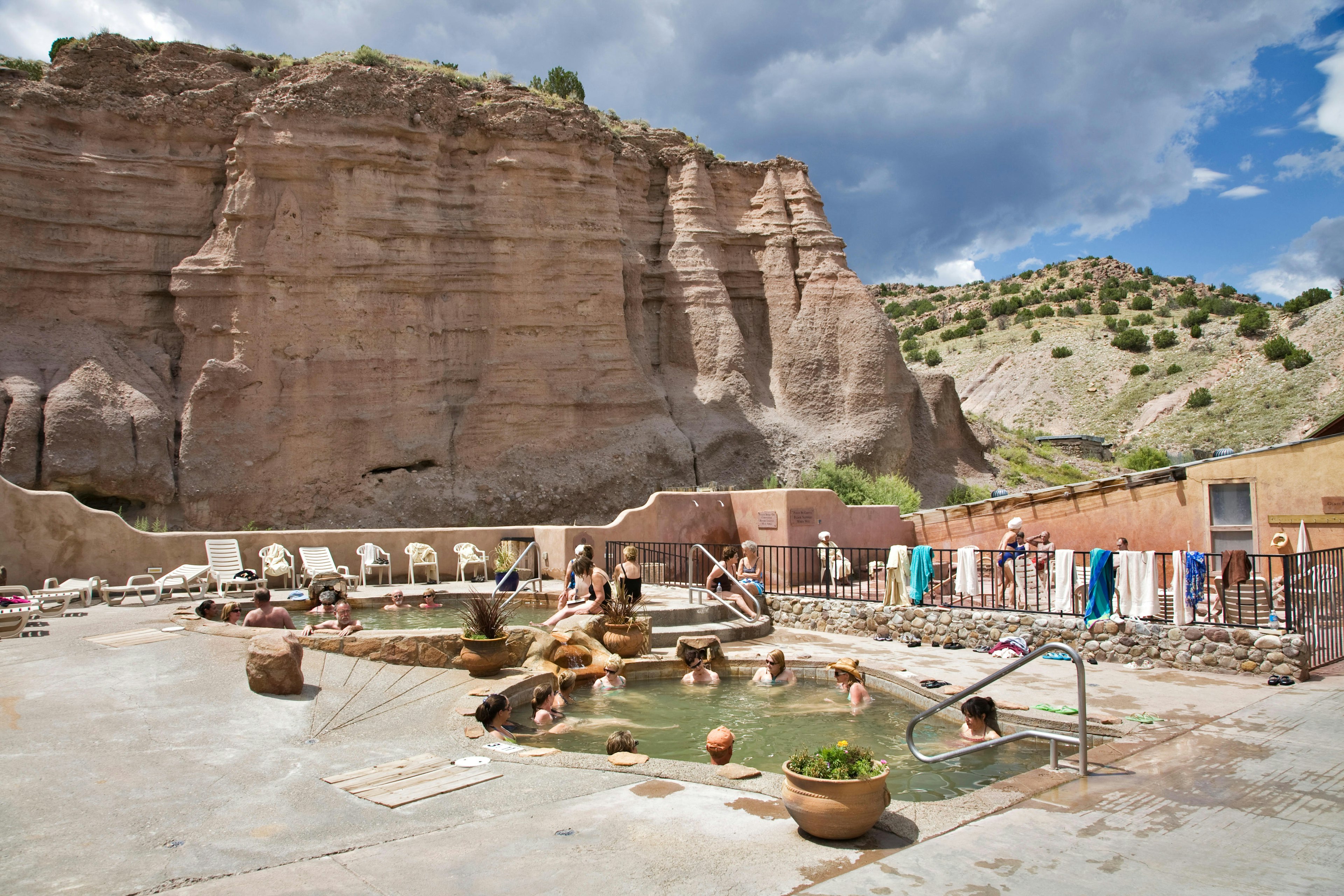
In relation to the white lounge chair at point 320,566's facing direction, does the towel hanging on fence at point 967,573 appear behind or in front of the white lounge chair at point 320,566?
in front

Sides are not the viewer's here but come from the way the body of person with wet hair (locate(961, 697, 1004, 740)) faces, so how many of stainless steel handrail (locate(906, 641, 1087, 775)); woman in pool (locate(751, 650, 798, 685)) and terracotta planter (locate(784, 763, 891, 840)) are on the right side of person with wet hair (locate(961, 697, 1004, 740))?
1

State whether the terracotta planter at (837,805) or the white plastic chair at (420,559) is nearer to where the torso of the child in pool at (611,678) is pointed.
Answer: the terracotta planter

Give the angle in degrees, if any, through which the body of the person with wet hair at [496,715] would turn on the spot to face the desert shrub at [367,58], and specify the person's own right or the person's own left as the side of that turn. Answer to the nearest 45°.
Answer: approximately 90° to the person's own left

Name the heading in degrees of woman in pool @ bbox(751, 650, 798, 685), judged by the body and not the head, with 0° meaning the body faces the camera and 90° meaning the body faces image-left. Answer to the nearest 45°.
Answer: approximately 0°

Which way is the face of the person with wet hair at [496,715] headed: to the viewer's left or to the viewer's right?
to the viewer's right

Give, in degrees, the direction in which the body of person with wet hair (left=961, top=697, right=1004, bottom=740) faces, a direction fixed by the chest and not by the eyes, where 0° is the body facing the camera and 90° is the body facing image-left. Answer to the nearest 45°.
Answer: approximately 45°

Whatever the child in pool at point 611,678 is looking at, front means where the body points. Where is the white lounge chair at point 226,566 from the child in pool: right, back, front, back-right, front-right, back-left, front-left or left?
back-right

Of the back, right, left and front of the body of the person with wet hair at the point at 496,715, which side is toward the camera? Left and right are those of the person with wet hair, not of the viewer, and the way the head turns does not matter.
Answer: right

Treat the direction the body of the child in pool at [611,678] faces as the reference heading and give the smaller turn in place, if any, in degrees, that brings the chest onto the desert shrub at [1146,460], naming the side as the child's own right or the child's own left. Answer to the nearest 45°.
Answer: approximately 135° to the child's own left

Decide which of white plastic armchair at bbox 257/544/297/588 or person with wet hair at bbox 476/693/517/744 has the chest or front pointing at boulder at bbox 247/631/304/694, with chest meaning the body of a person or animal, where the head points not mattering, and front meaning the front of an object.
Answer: the white plastic armchair
